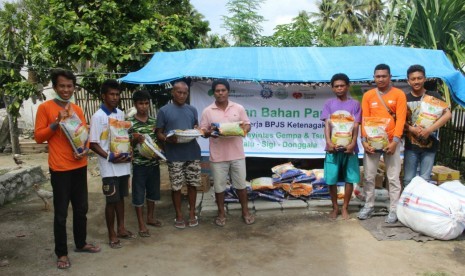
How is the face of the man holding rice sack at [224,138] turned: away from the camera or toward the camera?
toward the camera

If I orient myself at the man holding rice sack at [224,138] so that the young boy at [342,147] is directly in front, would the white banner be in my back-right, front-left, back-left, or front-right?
front-left

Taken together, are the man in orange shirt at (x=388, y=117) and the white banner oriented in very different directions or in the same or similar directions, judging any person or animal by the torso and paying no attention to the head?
same or similar directions

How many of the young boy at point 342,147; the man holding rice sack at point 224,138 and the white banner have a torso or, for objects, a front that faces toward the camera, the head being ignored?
3

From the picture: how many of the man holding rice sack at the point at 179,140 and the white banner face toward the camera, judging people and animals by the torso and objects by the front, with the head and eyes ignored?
2

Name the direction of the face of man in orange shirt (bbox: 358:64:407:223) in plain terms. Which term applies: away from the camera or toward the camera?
toward the camera

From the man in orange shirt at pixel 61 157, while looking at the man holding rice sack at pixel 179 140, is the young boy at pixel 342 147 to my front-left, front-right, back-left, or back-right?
front-right

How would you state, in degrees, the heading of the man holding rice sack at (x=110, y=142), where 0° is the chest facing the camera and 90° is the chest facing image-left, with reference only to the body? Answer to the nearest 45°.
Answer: approximately 315°

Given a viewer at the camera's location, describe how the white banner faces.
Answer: facing the viewer

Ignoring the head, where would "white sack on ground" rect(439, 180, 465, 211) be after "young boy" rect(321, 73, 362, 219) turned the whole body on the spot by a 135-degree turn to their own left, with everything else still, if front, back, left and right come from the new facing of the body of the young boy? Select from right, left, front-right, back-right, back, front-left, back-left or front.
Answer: front-right

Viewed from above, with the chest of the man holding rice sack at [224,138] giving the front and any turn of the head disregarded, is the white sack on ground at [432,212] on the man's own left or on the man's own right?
on the man's own left

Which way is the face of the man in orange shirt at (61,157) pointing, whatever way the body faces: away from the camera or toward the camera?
toward the camera

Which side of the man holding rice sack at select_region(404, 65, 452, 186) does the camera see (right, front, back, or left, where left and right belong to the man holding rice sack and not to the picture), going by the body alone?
front

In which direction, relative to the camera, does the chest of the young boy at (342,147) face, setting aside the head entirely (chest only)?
toward the camera

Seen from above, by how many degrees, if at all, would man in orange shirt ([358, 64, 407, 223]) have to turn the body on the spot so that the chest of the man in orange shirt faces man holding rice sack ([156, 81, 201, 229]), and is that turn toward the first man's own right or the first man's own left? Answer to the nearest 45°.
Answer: approximately 90° to the first man's own right
